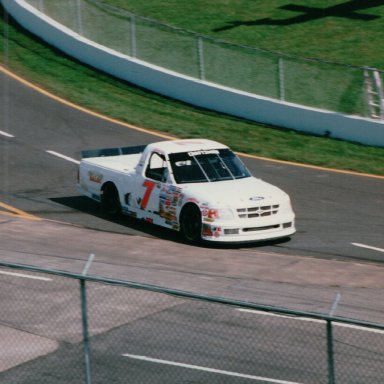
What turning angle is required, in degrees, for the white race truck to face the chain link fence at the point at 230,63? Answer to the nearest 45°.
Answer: approximately 135° to its left

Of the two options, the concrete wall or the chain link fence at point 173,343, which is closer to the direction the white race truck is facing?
the chain link fence

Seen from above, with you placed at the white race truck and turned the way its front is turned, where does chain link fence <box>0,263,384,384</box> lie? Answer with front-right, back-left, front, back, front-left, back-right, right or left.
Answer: front-right

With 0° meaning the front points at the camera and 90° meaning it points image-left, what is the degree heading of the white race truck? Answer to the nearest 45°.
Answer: approximately 315°

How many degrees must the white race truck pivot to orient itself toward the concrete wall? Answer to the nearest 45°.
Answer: approximately 135° to its left
